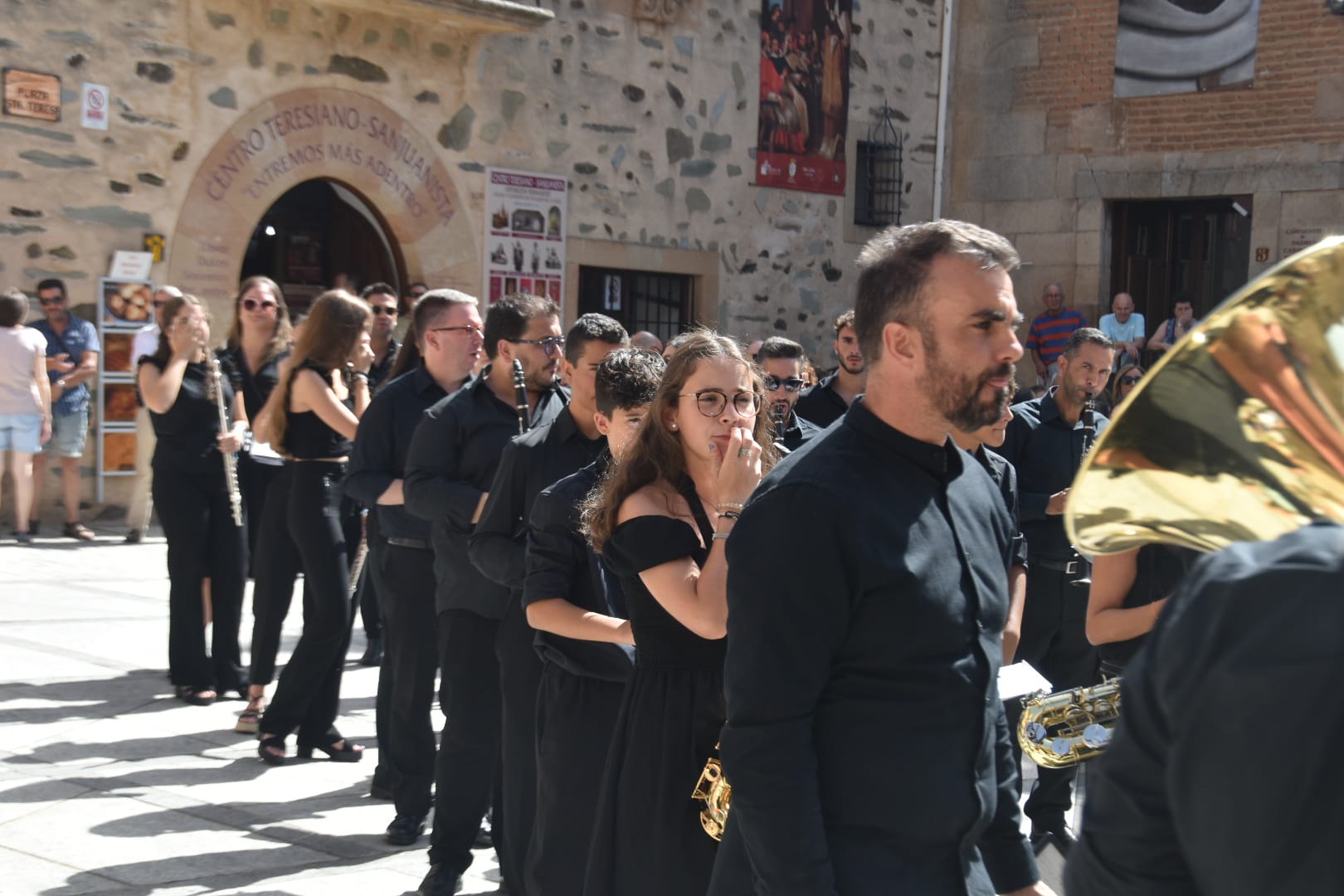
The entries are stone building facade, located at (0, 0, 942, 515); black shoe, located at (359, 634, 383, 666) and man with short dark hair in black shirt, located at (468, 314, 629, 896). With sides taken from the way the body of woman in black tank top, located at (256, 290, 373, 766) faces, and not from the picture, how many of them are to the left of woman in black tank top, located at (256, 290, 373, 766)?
2

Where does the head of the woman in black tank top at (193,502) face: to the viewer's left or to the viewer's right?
to the viewer's right

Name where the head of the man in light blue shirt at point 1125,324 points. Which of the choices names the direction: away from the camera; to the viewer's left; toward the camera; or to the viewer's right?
toward the camera

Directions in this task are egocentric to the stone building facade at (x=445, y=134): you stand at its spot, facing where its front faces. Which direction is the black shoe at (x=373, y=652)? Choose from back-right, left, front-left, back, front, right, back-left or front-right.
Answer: front

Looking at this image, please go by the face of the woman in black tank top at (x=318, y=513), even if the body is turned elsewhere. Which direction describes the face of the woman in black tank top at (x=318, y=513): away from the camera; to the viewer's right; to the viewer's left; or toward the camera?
to the viewer's right

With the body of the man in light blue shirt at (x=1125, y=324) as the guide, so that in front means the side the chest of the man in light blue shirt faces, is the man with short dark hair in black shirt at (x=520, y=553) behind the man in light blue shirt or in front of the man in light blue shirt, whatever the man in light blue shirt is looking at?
in front

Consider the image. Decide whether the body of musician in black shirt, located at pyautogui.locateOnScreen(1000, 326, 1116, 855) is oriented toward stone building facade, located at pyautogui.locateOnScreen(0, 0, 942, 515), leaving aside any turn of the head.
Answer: no

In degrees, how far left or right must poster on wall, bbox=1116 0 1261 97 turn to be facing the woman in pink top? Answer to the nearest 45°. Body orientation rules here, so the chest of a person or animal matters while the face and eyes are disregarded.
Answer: approximately 45° to its right

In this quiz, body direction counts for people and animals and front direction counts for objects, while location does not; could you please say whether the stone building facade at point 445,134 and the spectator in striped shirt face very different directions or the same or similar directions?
same or similar directions

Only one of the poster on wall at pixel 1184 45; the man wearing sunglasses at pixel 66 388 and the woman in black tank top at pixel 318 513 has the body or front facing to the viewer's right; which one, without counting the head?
the woman in black tank top

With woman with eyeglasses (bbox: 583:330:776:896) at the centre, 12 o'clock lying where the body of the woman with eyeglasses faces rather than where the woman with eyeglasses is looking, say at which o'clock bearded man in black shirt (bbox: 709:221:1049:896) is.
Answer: The bearded man in black shirt is roughly at 1 o'clock from the woman with eyeglasses.

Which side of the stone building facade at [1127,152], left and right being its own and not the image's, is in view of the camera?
front

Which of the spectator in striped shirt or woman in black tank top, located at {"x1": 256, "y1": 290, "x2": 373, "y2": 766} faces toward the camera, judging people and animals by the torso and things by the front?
the spectator in striped shirt

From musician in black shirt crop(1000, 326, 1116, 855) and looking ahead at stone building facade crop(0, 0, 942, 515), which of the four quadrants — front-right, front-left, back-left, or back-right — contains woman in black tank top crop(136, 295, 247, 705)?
front-left

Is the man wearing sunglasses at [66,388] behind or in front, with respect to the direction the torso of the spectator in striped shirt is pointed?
in front

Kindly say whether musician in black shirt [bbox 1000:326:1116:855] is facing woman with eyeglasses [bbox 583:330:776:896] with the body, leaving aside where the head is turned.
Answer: no

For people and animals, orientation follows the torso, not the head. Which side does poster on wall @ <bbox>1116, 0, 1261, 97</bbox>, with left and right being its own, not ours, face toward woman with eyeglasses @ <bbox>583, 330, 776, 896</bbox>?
front

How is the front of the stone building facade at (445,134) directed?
toward the camera

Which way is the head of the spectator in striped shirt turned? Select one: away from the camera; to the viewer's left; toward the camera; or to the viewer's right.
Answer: toward the camera

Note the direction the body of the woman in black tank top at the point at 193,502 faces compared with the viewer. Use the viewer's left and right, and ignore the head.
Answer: facing the viewer and to the right of the viewer

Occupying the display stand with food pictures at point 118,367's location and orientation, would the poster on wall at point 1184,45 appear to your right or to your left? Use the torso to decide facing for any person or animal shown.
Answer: on your left
